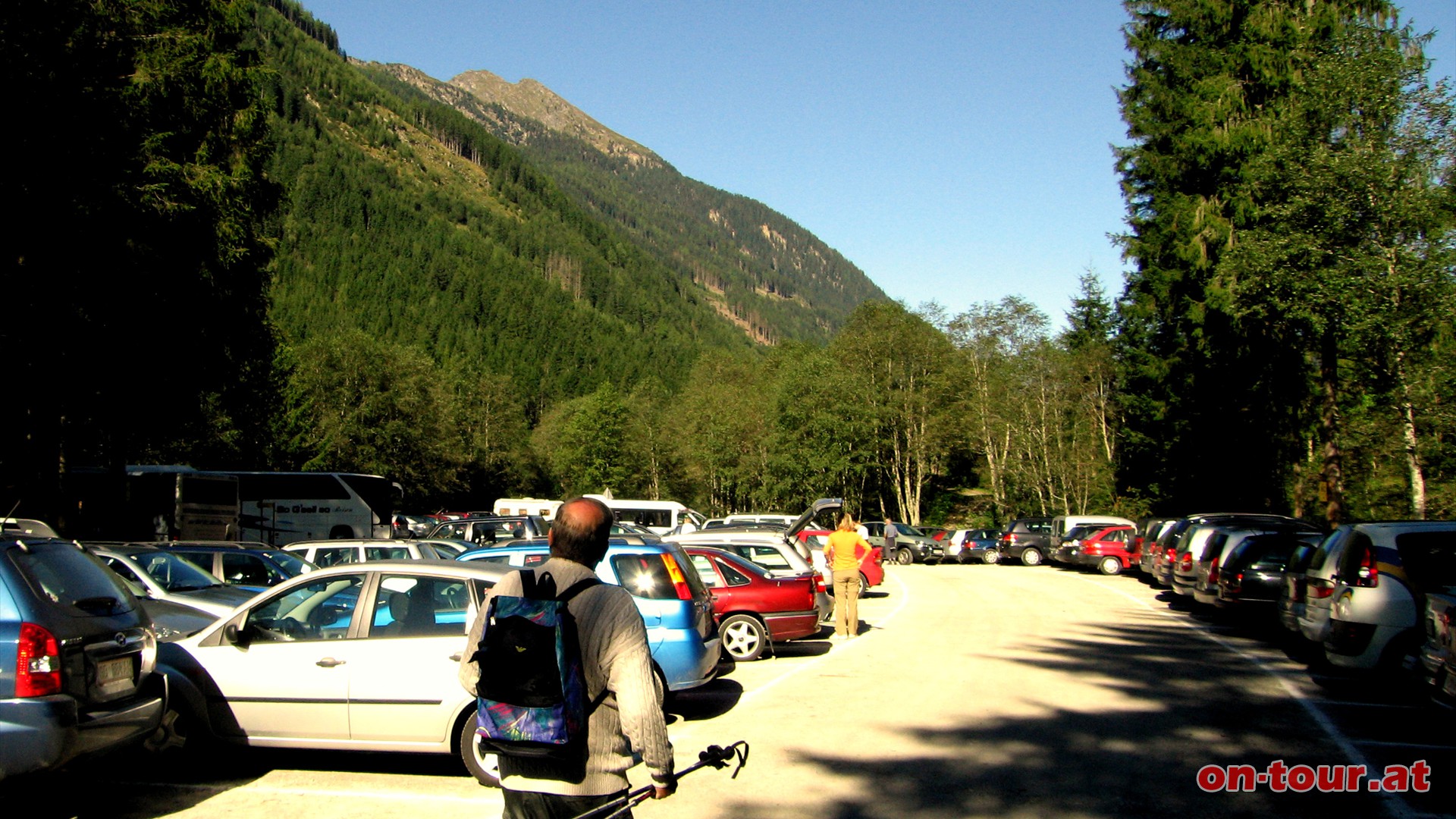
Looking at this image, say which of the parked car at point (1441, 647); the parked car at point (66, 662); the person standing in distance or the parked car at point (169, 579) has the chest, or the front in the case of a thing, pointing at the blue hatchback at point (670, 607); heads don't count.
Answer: the parked car at point (169, 579)

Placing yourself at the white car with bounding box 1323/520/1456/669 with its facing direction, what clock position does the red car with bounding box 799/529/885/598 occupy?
The red car is roughly at 9 o'clock from the white car.

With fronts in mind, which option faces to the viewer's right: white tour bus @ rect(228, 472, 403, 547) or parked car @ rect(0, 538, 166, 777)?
the white tour bus

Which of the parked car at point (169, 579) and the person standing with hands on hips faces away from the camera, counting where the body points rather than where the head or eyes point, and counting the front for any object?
the person standing with hands on hips

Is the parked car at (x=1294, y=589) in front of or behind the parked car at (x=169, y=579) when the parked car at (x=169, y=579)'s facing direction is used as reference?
in front

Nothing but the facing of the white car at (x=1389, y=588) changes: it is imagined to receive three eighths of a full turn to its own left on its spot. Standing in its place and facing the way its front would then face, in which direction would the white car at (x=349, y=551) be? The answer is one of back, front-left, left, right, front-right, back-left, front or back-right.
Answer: front

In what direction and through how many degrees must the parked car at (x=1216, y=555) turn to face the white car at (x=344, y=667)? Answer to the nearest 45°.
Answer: approximately 135° to its right

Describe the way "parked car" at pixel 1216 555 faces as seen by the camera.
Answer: facing away from the viewer and to the right of the viewer

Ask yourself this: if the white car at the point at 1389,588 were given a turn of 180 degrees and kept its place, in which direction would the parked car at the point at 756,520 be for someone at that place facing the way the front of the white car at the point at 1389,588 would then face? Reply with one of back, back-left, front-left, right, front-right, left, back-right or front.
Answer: right

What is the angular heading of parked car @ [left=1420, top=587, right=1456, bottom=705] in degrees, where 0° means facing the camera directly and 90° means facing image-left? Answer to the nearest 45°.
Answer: approximately 225°
